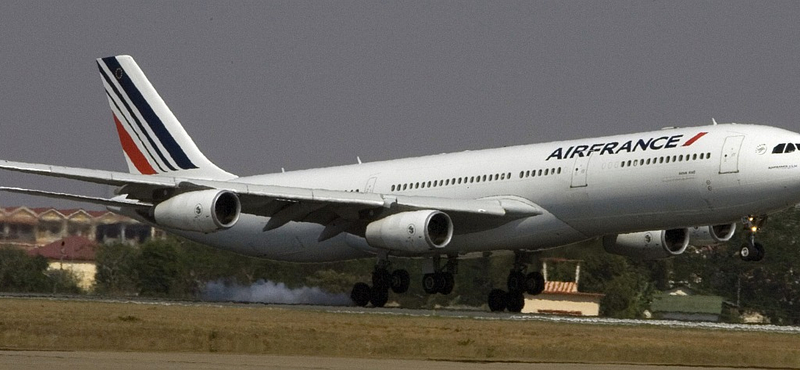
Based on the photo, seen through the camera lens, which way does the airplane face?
facing the viewer and to the right of the viewer
